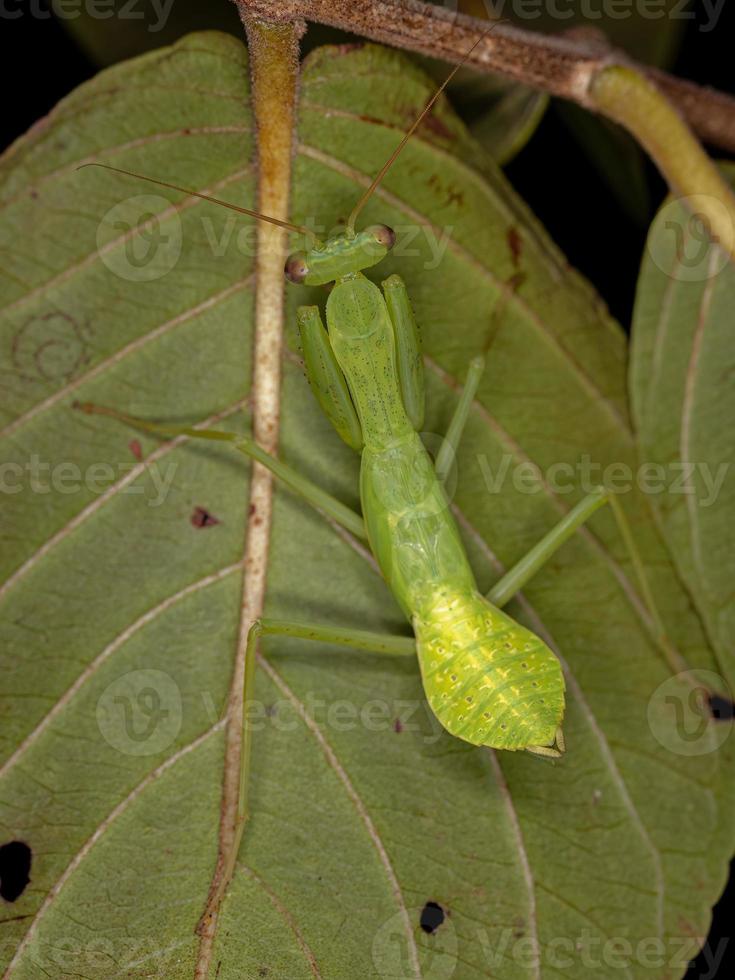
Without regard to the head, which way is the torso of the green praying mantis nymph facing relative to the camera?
away from the camera

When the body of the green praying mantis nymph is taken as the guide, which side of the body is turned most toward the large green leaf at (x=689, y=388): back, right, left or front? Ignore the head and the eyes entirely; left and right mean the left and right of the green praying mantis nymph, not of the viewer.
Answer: right
